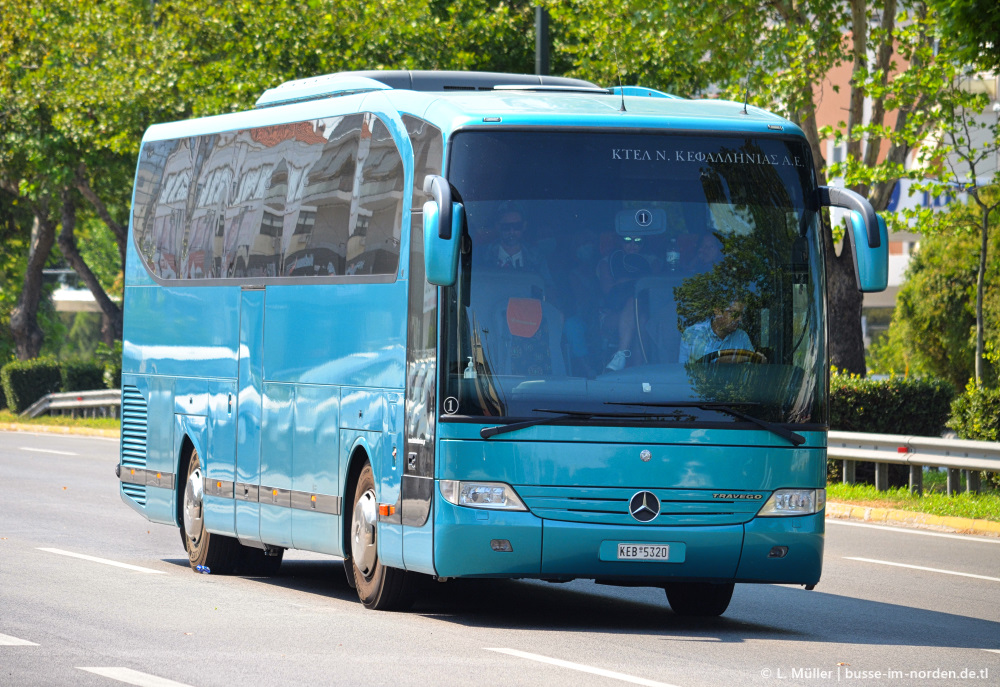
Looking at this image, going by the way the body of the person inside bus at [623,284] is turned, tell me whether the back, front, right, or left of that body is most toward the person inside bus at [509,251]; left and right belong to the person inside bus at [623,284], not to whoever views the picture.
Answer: right

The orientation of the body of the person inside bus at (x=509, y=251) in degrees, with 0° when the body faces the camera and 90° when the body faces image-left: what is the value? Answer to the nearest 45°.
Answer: approximately 0°
